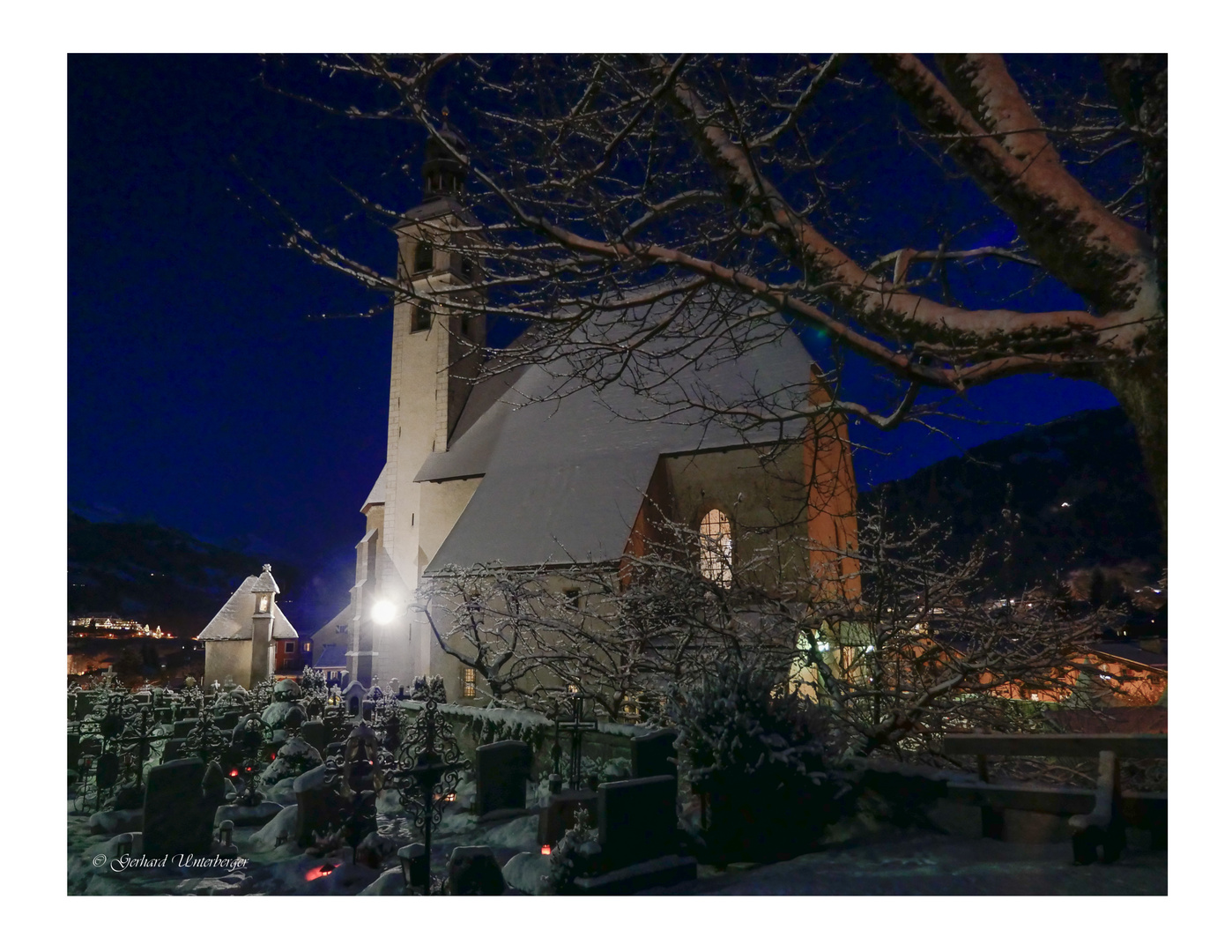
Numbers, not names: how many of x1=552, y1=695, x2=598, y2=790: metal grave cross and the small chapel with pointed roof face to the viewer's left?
0

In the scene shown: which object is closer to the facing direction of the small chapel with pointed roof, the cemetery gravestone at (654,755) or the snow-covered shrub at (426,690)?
the cemetery gravestone

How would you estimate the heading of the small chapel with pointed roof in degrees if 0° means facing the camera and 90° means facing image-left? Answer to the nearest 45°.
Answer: approximately 315°

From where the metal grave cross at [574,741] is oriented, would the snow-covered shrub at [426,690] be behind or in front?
behind

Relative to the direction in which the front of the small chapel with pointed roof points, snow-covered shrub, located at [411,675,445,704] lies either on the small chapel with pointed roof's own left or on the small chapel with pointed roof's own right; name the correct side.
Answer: on the small chapel with pointed roof's own left

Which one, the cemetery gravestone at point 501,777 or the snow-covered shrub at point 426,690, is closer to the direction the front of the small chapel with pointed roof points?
the cemetery gravestone

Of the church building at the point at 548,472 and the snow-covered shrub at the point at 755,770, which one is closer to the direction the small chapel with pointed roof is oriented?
the snow-covered shrub

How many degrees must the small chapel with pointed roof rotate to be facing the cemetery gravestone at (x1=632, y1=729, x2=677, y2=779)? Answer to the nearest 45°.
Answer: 0° — it already faces it

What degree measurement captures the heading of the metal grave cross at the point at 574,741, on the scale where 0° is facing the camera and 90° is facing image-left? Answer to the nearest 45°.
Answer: approximately 0°

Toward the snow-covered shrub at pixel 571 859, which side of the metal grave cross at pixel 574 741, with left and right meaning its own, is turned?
front
